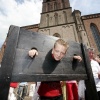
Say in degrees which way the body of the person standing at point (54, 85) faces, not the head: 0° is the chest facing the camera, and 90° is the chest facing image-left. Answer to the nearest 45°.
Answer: approximately 0°

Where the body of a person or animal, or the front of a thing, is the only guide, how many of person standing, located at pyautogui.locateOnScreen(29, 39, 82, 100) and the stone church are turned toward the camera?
2

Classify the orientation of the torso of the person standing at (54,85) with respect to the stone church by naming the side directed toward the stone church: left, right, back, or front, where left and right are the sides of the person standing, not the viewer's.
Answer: back
